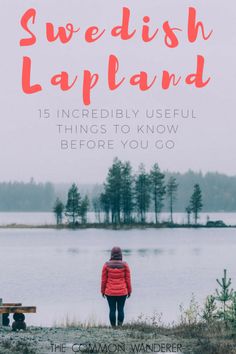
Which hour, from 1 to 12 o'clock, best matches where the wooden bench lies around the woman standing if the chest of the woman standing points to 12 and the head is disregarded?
The wooden bench is roughly at 8 o'clock from the woman standing.

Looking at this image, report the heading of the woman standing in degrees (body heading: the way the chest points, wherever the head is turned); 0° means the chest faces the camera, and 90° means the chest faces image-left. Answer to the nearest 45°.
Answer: approximately 180°
